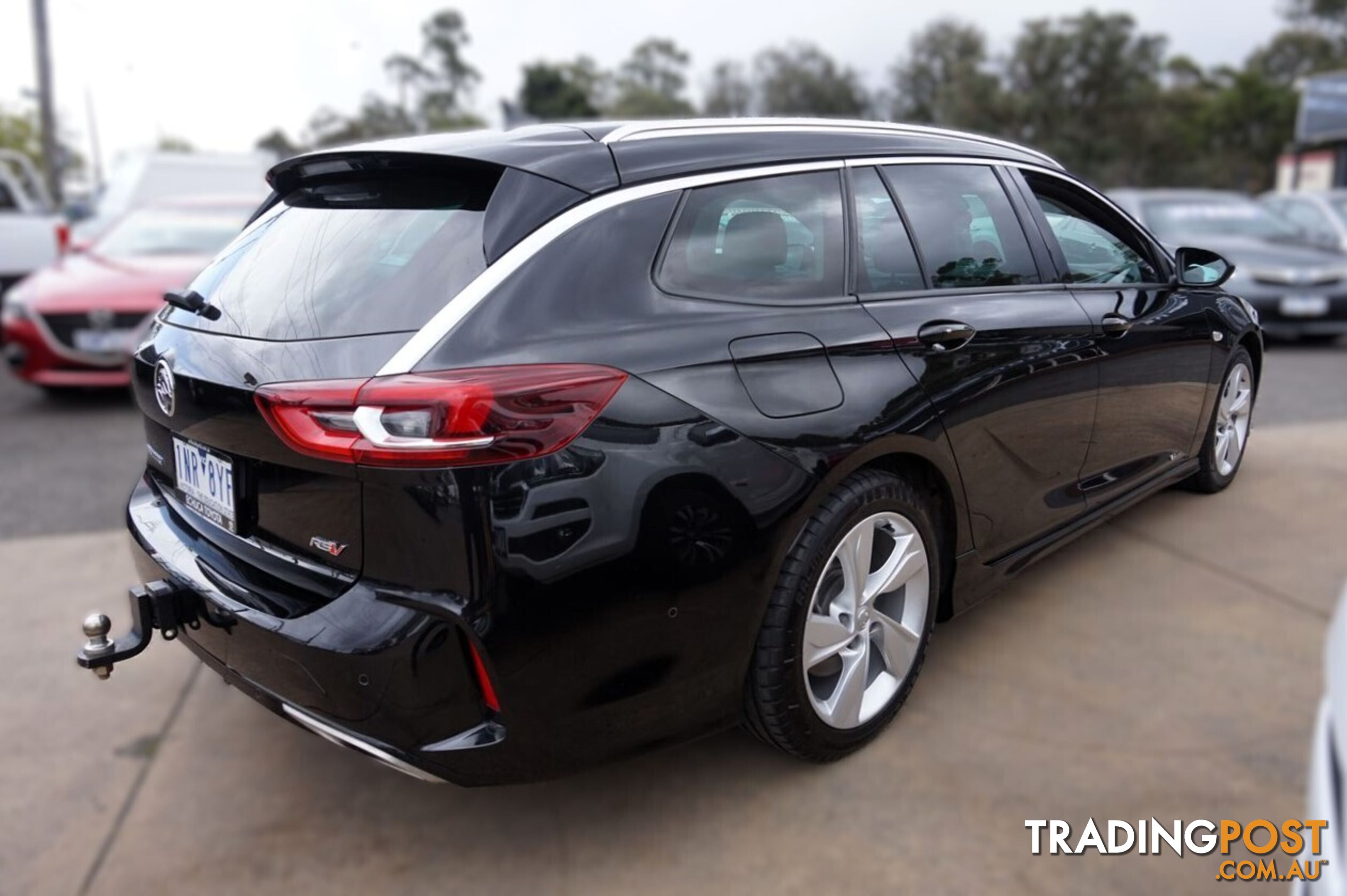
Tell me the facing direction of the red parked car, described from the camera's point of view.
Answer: facing the viewer and to the left of the viewer

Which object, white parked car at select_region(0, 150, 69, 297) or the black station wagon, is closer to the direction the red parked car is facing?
the black station wagon

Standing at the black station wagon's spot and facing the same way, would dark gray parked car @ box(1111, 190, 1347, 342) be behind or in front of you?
in front

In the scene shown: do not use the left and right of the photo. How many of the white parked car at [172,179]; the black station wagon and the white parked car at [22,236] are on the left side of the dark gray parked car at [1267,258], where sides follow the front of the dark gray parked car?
0

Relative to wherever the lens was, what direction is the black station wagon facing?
facing away from the viewer and to the right of the viewer

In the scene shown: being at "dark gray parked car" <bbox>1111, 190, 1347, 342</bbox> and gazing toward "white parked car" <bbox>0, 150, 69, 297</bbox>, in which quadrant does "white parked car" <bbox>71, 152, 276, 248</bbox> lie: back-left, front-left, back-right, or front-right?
front-right

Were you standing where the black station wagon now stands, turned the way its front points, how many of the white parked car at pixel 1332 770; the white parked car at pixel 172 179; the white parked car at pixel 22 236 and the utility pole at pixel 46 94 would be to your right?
1

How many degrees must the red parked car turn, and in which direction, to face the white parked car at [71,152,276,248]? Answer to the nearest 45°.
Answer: approximately 135° to its right

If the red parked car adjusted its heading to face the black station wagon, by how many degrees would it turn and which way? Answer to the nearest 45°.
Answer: approximately 45° to its left

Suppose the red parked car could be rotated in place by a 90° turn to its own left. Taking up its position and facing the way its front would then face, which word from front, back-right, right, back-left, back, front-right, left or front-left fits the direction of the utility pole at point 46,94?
back-left

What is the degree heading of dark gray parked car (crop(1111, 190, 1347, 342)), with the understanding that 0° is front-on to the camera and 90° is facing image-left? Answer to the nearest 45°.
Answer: approximately 315°

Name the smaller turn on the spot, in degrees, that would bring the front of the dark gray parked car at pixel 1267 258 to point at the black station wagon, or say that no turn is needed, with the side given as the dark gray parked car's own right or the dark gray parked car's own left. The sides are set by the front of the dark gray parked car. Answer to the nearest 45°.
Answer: approximately 45° to the dark gray parked car's own right
